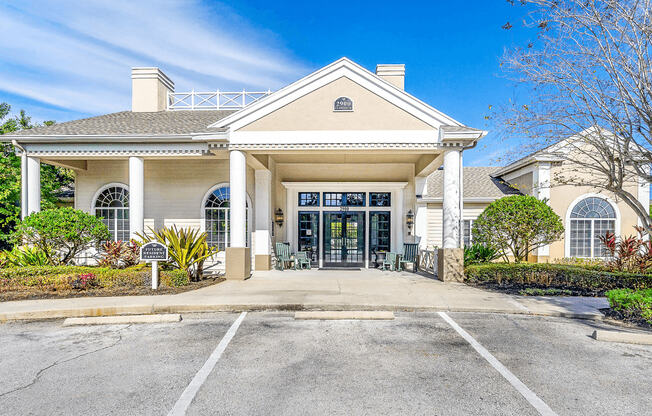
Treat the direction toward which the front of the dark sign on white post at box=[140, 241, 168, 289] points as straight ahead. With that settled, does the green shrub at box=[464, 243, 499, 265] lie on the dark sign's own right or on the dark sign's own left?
on the dark sign's own left

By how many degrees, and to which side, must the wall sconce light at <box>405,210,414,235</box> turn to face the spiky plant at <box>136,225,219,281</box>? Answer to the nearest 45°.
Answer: approximately 45° to its right

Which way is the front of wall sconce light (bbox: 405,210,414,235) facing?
toward the camera

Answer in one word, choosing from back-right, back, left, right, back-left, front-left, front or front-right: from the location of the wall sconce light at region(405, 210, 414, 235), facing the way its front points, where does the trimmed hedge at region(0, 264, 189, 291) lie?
front-right

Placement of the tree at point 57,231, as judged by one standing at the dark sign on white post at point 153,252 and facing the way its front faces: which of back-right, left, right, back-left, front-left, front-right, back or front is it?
back-right

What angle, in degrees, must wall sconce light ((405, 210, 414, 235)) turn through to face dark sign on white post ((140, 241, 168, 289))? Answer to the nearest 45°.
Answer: approximately 45° to its right

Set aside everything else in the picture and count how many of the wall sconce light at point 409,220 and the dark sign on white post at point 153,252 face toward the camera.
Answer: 2

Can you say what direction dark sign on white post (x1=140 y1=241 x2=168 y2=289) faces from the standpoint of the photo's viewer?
facing the viewer

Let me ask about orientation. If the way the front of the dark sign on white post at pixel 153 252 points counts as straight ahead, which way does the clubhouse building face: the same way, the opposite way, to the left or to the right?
the same way

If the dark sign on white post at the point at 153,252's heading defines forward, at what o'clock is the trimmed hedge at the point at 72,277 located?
The trimmed hedge is roughly at 4 o'clock from the dark sign on white post.
